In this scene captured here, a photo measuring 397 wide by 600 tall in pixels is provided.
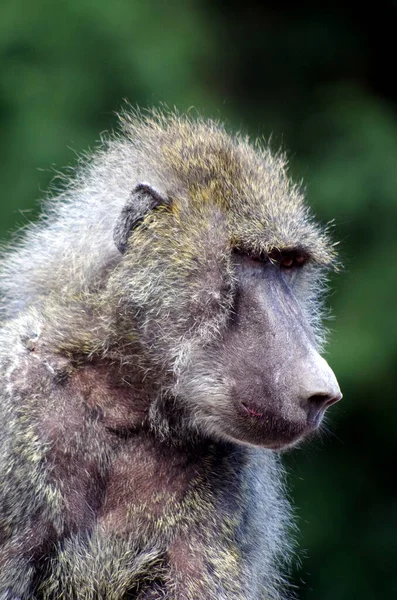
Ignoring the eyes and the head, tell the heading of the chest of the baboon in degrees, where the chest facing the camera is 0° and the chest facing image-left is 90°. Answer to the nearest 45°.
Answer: approximately 315°
